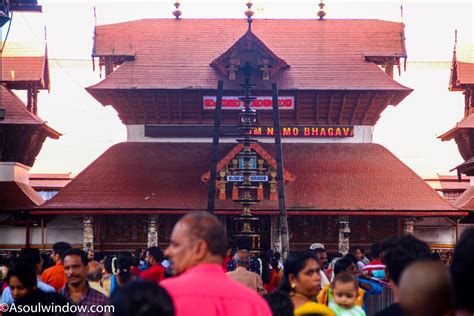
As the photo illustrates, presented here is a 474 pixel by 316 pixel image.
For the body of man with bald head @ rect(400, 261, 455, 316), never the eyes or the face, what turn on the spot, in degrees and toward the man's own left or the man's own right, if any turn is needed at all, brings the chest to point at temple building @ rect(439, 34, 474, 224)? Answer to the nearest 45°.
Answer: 0° — they already face it

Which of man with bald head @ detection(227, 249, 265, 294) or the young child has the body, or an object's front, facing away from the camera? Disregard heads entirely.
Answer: the man with bald head

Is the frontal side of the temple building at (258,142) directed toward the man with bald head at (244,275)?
yes

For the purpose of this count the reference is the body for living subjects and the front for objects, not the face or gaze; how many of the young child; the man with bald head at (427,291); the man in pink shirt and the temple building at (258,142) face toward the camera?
2

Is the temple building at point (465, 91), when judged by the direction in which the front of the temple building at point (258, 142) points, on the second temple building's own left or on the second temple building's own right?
on the second temple building's own left

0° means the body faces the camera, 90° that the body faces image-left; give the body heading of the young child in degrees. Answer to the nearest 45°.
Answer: approximately 0°

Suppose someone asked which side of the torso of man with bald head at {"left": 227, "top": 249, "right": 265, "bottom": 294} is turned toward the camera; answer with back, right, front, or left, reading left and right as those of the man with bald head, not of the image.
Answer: back

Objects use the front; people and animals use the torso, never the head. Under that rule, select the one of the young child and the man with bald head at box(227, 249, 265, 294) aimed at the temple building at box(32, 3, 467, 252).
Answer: the man with bald head

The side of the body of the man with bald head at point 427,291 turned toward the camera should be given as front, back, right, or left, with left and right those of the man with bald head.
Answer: back

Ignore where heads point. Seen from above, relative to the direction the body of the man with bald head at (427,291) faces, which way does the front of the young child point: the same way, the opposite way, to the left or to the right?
the opposite way

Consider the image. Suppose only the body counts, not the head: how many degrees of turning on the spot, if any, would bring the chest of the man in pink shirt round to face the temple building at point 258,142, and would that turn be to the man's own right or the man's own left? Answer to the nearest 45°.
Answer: approximately 45° to the man's own right
